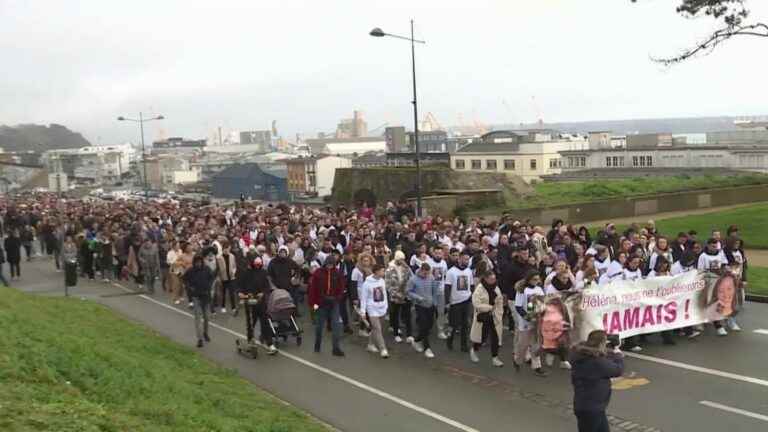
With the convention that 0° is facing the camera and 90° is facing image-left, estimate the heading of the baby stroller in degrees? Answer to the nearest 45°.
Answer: approximately 315°

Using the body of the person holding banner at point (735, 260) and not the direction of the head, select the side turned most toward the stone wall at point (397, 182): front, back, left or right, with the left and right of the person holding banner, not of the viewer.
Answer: back

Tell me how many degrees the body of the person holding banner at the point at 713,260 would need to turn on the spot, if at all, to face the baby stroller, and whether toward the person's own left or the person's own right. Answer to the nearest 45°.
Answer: approximately 90° to the person's own right

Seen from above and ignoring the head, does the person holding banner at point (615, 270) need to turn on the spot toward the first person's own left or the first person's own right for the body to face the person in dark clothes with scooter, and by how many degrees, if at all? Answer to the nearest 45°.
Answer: approximately 135° to the first person's own right

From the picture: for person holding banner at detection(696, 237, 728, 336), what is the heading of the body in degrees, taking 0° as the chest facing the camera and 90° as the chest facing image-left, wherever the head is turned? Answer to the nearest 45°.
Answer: approximately 315°

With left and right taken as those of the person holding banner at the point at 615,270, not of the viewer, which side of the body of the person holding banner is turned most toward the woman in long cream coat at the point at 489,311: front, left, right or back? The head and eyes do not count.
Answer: right

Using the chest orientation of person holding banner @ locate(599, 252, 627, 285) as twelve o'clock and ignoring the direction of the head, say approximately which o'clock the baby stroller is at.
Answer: The baby stroller is roughly at 4 o'clock from the person holding banner.

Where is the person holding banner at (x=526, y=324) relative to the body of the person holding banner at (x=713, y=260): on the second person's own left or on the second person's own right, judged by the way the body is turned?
on the second person's own right
